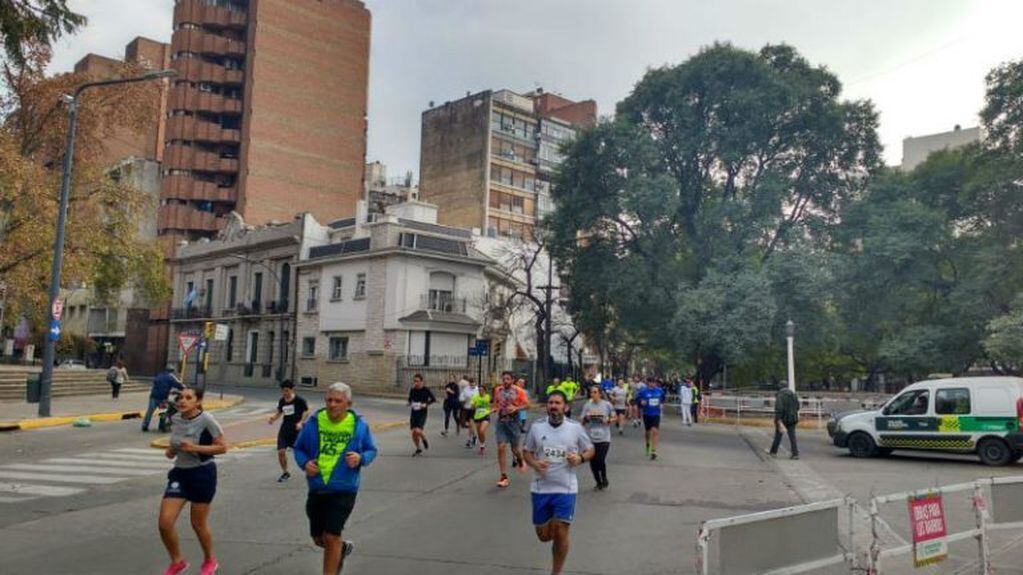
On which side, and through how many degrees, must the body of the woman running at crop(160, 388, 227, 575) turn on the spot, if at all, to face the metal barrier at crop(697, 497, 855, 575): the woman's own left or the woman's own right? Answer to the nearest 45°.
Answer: approximately 90° to the woman's own left

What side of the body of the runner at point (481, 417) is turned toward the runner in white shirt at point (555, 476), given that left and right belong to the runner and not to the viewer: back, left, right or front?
front

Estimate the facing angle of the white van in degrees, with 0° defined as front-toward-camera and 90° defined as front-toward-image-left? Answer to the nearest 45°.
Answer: approximately 90°

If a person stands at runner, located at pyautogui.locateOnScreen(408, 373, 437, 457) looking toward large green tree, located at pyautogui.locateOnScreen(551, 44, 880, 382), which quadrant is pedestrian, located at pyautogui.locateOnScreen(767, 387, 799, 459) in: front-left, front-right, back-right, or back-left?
front-right

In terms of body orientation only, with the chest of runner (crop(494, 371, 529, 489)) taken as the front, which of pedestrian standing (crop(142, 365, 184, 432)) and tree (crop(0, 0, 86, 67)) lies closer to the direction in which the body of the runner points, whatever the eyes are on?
the tree

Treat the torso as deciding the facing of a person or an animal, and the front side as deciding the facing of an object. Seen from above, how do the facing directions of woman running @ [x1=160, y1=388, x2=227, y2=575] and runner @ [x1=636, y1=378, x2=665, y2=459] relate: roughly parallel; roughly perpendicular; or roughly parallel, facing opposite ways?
roughly parallel

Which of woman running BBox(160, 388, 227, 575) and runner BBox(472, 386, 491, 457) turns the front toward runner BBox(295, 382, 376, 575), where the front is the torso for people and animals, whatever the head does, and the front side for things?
runner BBox(472, 386, 491, 457)

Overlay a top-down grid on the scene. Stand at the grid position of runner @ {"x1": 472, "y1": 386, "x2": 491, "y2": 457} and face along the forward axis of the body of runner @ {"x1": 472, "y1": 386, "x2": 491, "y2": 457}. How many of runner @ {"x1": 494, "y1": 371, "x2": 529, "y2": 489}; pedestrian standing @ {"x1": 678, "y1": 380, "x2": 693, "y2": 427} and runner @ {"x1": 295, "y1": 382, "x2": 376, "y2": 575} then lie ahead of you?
2

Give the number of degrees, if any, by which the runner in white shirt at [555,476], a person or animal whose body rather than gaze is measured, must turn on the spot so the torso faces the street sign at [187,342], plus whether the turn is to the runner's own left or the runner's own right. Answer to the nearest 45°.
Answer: approximately 135° to the runner's own right

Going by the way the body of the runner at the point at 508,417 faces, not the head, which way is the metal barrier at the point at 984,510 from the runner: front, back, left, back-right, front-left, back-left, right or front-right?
front-left

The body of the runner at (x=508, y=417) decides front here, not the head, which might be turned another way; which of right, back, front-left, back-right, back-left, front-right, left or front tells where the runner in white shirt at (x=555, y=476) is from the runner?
front

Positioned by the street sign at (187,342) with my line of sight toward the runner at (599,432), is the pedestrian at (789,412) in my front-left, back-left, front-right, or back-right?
front-left

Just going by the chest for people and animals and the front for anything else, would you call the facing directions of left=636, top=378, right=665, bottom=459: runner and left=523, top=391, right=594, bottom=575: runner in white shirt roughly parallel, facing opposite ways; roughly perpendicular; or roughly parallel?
roughly parallel

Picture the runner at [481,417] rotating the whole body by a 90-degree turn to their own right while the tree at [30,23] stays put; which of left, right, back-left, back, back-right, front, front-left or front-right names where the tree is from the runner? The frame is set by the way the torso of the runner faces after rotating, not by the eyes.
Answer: front-left

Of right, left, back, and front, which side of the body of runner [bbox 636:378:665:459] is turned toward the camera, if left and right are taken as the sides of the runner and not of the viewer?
front

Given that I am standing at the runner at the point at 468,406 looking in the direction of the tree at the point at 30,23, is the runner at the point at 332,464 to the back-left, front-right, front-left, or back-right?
front-left

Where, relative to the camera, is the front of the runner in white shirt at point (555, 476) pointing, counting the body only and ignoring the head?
toward the camera

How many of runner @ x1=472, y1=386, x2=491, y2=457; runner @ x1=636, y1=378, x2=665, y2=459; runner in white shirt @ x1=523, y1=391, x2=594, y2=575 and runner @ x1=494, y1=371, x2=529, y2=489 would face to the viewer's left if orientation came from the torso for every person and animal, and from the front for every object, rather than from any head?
0

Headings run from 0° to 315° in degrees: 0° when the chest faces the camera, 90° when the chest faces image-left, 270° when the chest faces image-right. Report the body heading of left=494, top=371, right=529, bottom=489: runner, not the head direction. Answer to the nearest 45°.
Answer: approximately 0°

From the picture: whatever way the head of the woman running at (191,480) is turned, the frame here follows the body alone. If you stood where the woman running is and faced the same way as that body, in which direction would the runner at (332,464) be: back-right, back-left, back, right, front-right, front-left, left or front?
left

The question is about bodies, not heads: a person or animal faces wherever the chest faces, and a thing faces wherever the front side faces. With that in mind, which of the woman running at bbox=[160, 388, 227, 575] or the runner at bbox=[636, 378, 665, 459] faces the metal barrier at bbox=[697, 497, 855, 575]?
the runner

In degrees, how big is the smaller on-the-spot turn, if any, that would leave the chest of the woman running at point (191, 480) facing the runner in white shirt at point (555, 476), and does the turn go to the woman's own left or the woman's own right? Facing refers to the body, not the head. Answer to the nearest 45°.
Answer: approximately 135° to the woman's own left

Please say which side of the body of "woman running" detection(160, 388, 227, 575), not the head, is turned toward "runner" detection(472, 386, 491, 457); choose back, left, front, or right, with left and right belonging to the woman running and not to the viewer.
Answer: back
